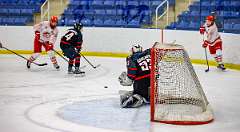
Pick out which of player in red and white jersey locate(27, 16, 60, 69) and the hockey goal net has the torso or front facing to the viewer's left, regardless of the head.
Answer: the hockey goal net

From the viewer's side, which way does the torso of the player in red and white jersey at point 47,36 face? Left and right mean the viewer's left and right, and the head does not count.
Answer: facing the viewer and to the right of the viewer

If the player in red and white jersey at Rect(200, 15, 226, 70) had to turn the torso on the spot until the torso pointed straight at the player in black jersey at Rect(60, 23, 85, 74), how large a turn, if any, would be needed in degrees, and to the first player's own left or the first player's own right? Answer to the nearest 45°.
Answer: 0° — they already face them

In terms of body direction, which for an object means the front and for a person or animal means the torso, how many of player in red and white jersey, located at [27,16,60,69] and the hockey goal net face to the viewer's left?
1

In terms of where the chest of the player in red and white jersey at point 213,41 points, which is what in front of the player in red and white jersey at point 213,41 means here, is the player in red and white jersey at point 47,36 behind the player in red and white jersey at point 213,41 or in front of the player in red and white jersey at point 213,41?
in front

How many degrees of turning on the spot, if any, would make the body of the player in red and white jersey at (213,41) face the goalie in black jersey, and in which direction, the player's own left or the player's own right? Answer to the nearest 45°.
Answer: approximately 45° to the player's own left

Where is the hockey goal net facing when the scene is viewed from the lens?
facing to the left of the viewer

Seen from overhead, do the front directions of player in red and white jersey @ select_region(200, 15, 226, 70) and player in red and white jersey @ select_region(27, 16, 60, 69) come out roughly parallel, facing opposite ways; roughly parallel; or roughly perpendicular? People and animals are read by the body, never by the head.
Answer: roughly perpendicular

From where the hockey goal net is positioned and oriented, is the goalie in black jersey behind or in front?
in front

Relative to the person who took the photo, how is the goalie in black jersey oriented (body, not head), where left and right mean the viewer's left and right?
facing away from the viewer and to the left of the viewer
